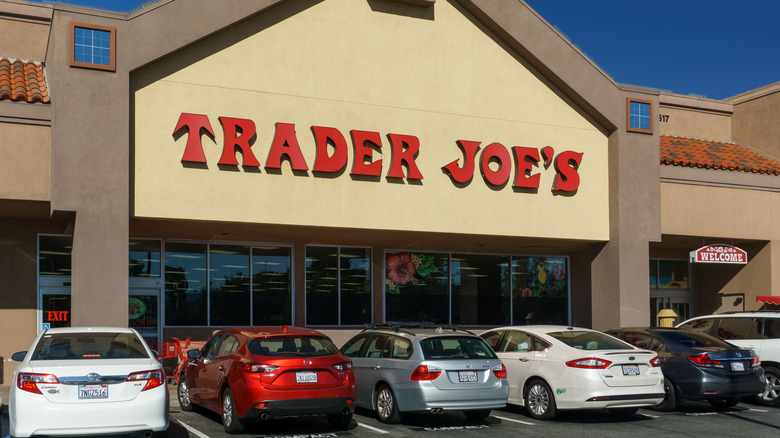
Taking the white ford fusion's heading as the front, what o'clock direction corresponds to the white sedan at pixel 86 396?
The white sedan is roughly at 9 o'clock from the white ford fusion.

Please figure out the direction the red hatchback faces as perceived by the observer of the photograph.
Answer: facing away from the viewer and to the left of the viewer

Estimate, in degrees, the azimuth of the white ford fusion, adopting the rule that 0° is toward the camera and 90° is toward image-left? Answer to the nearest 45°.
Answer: approximately 135°

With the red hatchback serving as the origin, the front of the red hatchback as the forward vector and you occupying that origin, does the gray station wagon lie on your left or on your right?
on your right

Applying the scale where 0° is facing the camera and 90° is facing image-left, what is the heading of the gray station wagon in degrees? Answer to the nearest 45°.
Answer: approximately 135°

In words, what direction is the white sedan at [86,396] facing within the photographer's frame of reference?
facing away from the viewer

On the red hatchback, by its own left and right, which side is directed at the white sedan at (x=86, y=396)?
left
